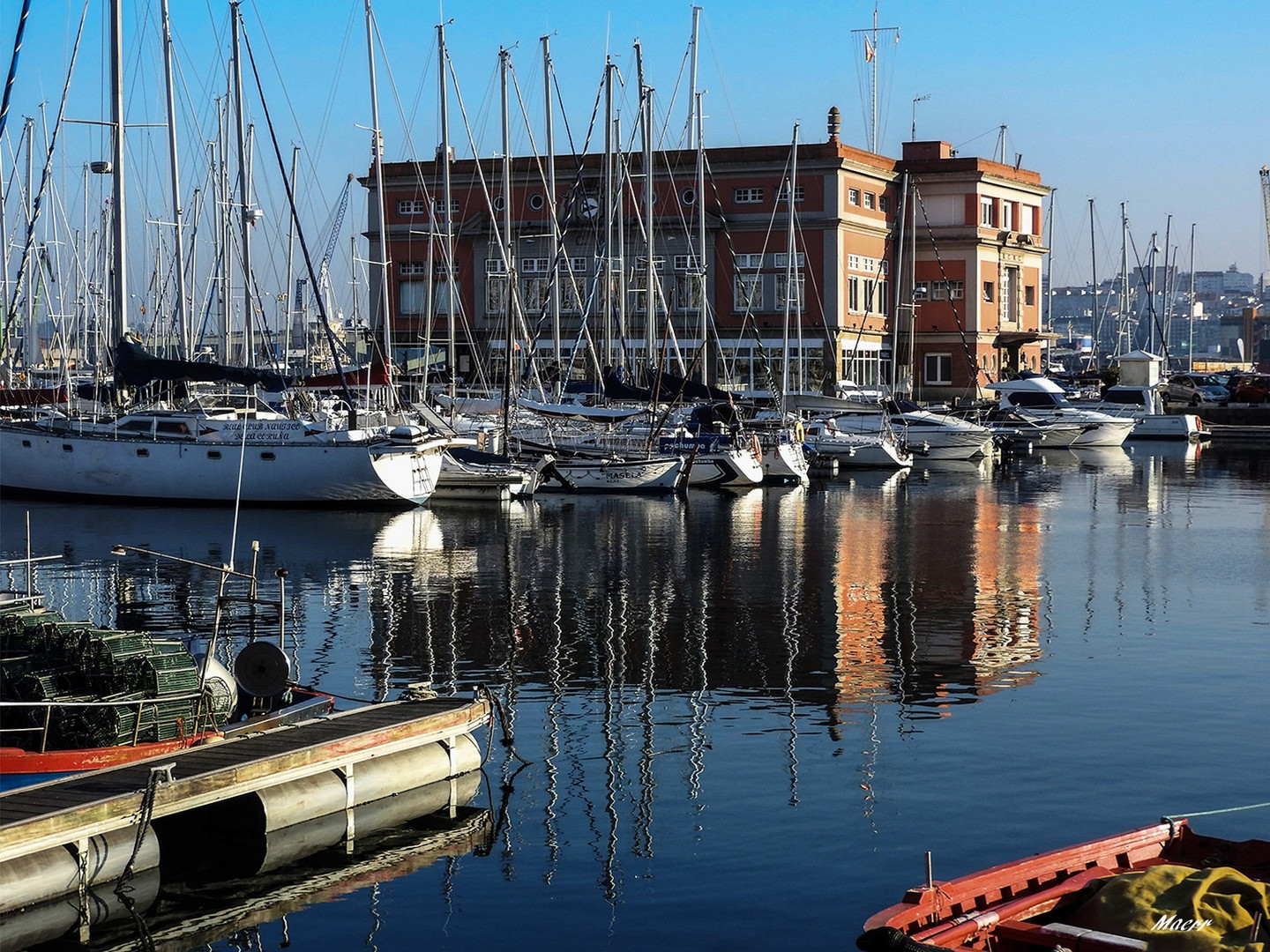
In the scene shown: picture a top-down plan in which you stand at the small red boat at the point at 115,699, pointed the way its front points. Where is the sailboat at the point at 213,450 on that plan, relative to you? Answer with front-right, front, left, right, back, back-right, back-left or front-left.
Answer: front-left

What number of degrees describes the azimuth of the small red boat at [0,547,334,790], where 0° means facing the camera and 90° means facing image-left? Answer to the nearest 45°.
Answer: approximately 225°

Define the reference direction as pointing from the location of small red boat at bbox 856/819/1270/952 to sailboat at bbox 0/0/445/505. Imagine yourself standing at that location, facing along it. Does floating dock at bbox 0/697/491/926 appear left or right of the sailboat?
left

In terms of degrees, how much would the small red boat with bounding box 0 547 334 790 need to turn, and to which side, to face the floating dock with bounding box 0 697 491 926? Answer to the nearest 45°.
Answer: approximately 90° to its right

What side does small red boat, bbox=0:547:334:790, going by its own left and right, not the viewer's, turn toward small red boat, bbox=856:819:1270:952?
right
